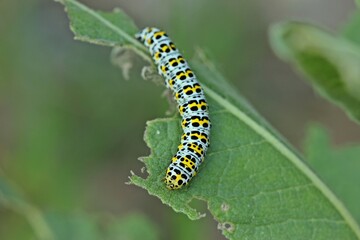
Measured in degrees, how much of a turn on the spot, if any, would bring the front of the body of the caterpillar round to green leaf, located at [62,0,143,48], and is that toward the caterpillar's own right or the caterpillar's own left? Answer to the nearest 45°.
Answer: approximately 135° to the caterpillar's own right

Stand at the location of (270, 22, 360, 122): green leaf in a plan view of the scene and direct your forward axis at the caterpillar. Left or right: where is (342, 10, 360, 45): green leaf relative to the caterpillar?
right

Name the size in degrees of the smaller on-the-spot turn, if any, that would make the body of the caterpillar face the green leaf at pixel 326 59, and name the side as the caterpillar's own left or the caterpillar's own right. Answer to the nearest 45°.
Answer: approximately 135° to the caterpillar's own left

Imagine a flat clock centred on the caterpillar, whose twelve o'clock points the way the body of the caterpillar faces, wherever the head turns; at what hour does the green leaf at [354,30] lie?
The green leaf is roughly at 8 o'clock from the caterpillar.

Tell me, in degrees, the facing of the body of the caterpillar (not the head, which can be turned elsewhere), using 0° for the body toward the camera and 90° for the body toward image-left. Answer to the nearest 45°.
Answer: approximately 0°
